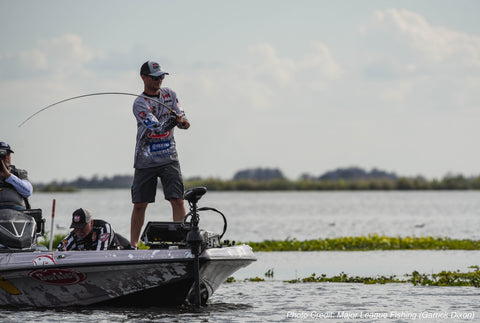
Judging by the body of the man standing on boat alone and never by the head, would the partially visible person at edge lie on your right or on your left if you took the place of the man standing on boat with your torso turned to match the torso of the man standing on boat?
on your right

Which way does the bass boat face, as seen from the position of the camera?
facing to the right of the viewer

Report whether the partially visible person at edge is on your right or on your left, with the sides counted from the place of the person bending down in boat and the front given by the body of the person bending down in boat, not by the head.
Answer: on your right

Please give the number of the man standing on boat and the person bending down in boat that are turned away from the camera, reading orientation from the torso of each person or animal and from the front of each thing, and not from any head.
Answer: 0
